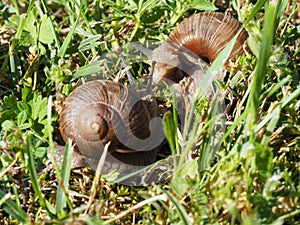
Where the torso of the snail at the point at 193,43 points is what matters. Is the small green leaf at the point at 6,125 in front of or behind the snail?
in front

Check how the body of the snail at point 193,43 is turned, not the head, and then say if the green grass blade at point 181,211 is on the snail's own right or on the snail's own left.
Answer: on the snail's own left

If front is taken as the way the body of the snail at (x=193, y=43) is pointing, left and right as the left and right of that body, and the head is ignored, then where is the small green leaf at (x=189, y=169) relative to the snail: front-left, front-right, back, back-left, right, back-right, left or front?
front-left

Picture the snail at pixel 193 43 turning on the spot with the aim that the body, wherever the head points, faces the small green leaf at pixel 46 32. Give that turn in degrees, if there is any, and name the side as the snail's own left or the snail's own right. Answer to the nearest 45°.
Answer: approximately 45° to the snail's own right

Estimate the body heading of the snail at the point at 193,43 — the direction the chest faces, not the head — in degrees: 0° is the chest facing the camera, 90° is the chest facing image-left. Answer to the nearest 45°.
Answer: approximately 45°

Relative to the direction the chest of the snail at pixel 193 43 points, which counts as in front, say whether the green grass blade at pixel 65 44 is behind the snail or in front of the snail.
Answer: in front

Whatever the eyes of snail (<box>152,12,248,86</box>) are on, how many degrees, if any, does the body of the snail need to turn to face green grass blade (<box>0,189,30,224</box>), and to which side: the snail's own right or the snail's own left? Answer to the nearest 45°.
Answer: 0° — it already faces it
